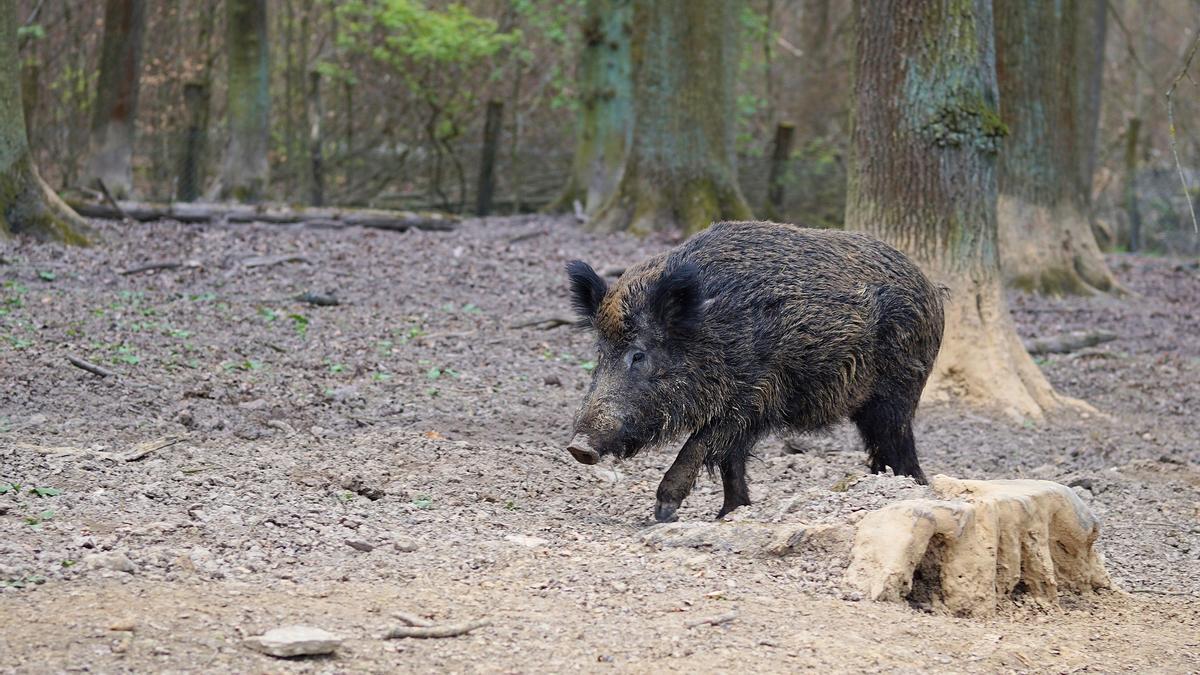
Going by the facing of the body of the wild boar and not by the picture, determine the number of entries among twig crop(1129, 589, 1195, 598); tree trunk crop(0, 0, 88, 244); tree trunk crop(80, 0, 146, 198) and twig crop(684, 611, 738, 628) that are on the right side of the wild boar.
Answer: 2

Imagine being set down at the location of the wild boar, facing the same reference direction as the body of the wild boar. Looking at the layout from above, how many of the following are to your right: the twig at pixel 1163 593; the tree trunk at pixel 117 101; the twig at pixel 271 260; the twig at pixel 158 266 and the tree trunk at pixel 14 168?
4

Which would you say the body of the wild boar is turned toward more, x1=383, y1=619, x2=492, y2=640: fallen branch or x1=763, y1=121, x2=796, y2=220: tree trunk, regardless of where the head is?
the fallen branch

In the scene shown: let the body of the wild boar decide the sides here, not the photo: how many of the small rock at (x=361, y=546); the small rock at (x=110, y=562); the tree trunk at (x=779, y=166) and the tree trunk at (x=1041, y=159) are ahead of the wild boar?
2

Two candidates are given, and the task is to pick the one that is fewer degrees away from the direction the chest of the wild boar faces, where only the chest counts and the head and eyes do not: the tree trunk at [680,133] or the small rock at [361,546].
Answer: the small rock

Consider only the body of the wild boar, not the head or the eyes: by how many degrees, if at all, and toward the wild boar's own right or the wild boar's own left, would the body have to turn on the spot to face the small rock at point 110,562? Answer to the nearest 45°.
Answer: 0° — it already faces it

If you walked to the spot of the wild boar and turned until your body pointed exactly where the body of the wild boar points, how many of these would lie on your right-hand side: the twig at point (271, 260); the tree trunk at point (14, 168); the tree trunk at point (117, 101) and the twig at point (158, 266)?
4

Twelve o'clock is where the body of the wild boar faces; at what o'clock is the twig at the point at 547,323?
The twig is roughly at 4 o'clock from the wild boar.

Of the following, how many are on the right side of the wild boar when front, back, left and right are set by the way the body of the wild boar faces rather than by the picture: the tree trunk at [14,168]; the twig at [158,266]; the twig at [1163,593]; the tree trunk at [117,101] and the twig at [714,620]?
3

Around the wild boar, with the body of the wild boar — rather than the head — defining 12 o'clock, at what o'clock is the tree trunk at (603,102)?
The tree trunk is roughly at 4 o'clock from the wild boar.

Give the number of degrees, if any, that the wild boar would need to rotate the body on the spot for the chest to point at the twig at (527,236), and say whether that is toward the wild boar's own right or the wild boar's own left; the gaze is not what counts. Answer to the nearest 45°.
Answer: approximately 135° to the wild boar's own right

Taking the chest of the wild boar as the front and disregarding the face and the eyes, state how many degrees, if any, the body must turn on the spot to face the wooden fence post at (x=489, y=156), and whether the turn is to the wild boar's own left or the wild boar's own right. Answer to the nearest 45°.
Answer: approximately 135° to the wild boar's own right

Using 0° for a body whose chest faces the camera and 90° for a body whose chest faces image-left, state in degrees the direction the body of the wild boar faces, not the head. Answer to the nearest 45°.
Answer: approximately 45°

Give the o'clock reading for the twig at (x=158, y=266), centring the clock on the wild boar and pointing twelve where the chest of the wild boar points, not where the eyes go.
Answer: The twig is roughly at 3 o'clock from the wild boar.

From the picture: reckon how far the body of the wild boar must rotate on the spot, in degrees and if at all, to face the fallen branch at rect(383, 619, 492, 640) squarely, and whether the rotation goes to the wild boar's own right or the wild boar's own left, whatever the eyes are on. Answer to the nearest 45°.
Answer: approximately 45° to the wild boar's own left
